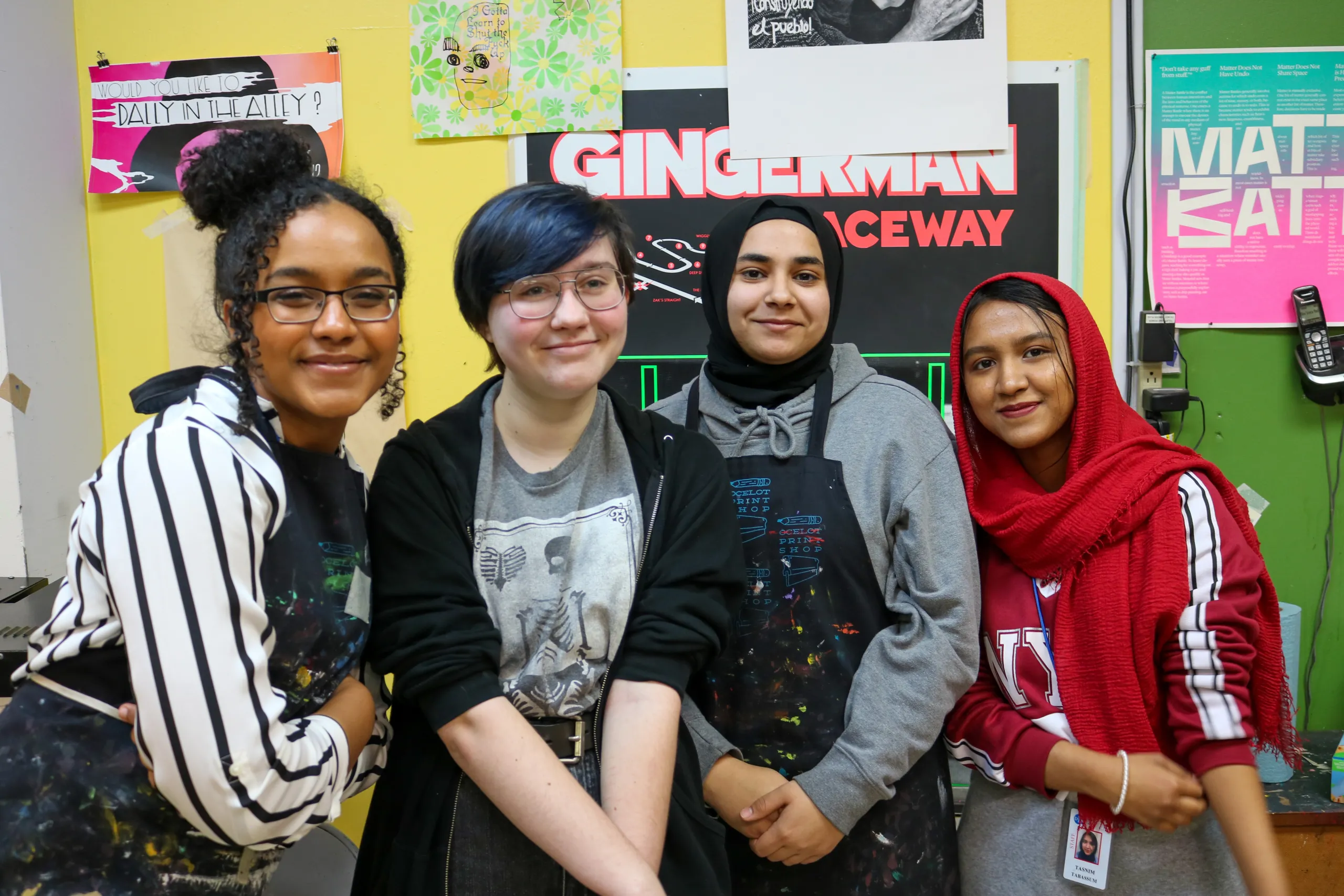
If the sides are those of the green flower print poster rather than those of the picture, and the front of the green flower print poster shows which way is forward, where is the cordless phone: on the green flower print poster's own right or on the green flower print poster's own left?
on the green flower print poster's own left

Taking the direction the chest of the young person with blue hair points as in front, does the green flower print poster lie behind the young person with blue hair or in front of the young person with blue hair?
behind

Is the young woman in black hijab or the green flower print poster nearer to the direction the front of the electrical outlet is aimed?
the young woman in black hijab

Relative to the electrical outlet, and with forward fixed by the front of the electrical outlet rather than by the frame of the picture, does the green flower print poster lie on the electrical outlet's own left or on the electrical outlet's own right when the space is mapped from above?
on the electrical outlet's own right
